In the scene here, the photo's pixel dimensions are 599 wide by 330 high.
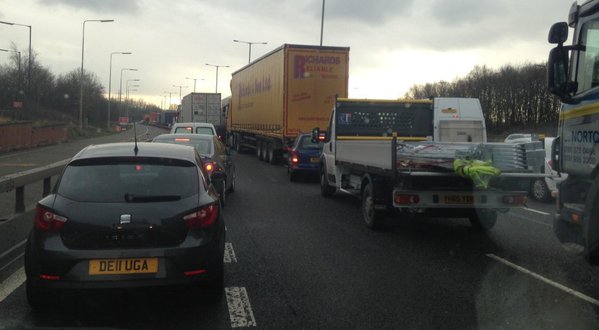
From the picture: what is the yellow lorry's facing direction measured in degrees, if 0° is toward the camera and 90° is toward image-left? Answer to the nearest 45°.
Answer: approximately 135°

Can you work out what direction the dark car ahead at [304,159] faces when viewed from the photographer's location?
facing away from the viewer

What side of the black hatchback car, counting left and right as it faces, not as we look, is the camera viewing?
back

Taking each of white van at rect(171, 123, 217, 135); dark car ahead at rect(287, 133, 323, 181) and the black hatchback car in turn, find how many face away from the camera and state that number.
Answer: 3

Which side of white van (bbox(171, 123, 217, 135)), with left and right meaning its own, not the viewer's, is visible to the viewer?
back

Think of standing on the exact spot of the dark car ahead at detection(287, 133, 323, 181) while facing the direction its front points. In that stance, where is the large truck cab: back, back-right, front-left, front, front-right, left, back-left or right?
back

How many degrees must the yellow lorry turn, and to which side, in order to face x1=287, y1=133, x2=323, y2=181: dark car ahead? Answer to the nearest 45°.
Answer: approximately 135° to its left

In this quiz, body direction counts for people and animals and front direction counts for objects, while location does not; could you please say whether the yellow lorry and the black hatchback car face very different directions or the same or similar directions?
same or similar directions

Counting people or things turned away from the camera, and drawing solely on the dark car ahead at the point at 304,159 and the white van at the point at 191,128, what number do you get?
2

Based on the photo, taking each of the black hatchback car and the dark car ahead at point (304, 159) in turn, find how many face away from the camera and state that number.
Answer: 2

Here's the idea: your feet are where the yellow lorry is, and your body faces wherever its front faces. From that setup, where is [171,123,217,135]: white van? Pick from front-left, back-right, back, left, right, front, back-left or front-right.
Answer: left

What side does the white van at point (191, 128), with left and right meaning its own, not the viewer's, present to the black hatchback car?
back

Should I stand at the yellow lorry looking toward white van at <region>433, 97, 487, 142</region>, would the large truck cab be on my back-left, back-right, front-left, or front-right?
front-right

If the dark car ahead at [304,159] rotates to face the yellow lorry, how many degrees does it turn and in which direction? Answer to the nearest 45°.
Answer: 0° — it already faces it

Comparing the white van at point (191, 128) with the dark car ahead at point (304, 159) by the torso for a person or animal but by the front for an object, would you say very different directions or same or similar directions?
same or similar directions

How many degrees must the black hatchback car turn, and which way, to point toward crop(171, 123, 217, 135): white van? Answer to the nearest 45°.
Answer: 0° — it already faces it

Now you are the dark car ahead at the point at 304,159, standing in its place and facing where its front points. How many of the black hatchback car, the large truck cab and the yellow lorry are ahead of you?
1
